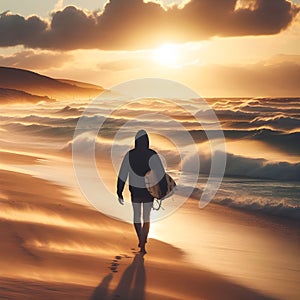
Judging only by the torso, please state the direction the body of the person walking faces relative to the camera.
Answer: away from the camera

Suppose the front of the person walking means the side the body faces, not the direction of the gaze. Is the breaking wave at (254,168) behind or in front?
in front
